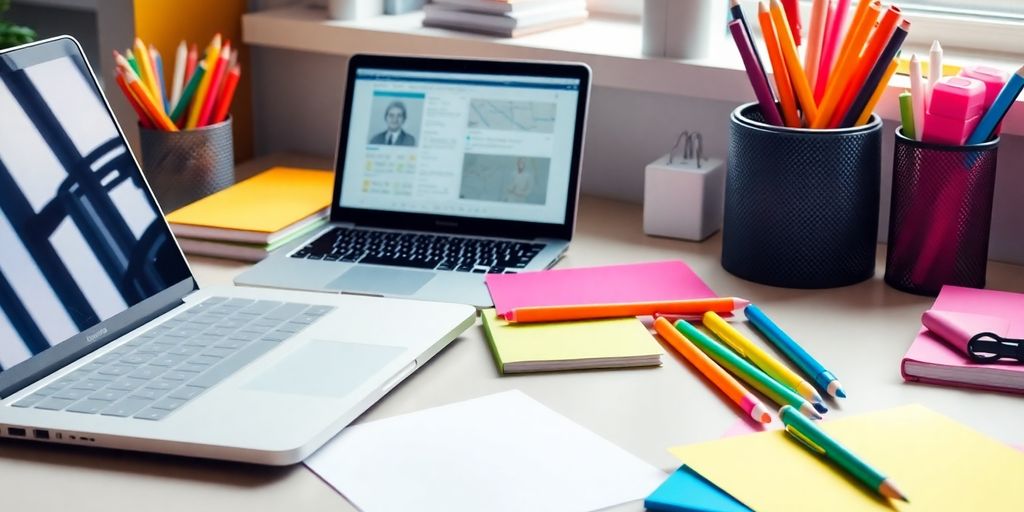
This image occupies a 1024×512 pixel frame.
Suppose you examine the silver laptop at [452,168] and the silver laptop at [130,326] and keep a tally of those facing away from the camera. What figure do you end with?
0

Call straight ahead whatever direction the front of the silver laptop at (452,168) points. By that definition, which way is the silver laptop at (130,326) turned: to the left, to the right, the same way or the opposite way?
to the left

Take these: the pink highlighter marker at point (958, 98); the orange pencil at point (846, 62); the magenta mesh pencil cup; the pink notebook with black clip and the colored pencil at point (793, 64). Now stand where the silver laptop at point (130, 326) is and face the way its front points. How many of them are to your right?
0

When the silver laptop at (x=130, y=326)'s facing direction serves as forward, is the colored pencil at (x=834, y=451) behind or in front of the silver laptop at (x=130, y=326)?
in front

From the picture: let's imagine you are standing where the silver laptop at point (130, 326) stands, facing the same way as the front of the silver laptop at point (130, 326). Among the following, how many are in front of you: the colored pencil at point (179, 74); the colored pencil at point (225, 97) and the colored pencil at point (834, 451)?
1

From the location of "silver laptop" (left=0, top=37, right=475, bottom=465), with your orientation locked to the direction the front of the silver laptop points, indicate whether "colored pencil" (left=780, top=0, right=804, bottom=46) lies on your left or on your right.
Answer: on your left

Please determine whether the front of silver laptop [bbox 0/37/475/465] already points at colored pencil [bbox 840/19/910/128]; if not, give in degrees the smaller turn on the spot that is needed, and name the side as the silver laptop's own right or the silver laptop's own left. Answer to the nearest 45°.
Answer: approximately 45° to the silver laptop's own left

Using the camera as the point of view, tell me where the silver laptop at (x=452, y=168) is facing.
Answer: facing the viewer and to the left of the viewer

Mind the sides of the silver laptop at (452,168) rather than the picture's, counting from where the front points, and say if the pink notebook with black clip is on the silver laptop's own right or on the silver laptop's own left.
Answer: on the silver laptop's own left

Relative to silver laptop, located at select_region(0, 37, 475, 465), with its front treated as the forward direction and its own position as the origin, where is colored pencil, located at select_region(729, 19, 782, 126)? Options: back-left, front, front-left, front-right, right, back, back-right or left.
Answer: front-left
